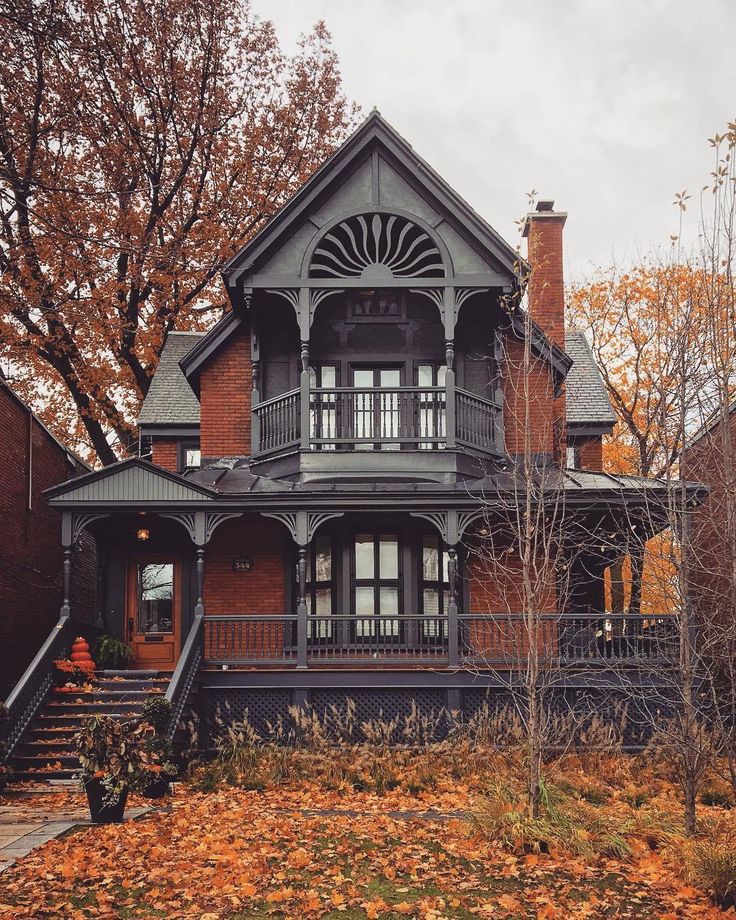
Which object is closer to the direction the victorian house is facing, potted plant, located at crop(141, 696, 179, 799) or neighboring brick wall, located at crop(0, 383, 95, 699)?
the potted plant

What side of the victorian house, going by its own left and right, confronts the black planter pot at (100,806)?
front

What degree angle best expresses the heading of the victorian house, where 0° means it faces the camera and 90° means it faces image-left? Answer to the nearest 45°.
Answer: approximately 0°

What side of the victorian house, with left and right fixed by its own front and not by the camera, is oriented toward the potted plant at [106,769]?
front

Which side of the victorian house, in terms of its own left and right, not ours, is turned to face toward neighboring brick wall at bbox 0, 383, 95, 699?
right
